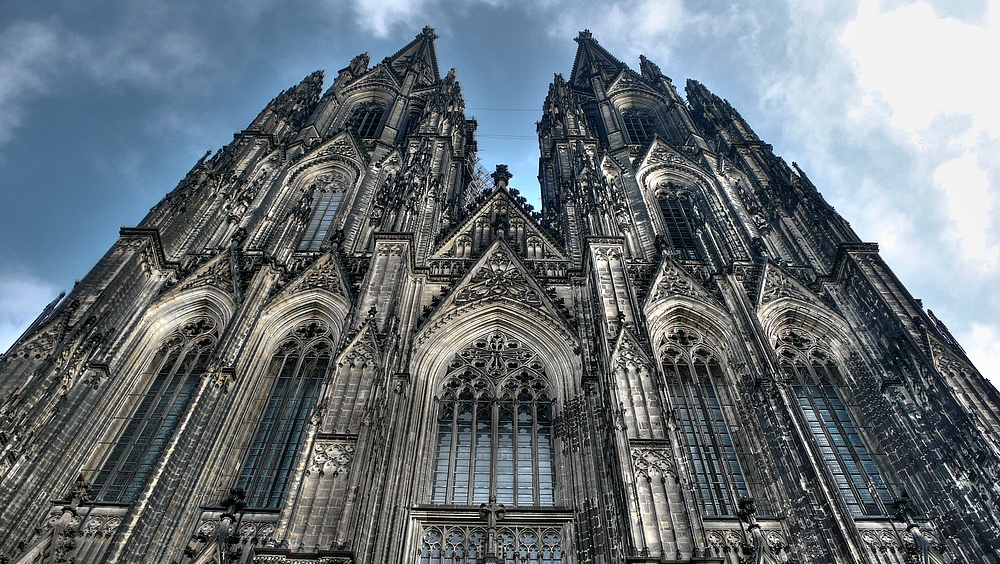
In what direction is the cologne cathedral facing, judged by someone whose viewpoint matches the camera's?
facing the viewer
